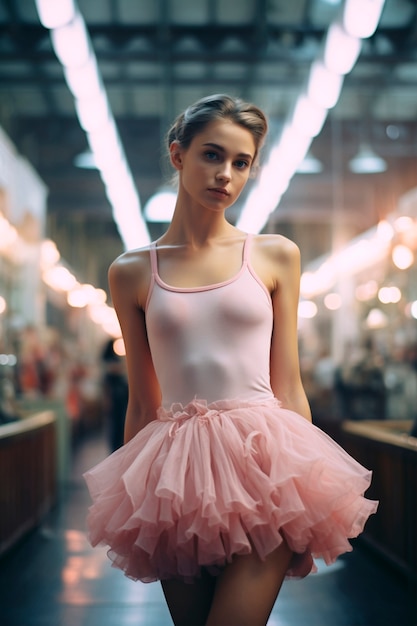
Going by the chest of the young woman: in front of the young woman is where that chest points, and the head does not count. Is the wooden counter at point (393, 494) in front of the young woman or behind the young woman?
behind

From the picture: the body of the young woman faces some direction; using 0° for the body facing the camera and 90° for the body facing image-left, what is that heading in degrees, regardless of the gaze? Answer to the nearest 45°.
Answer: approximately 0°
